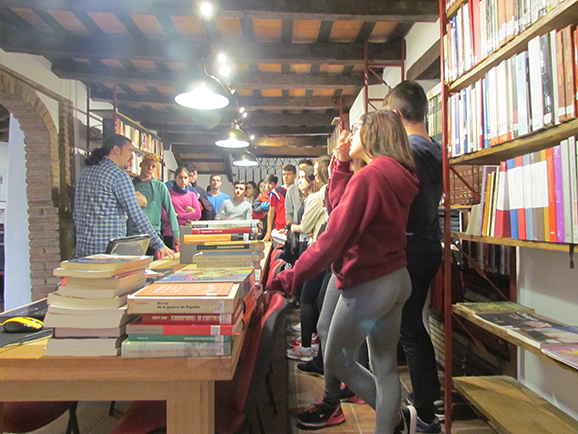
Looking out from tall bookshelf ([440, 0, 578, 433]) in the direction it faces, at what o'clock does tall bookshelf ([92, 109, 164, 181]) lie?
tall bookshelf ([92, 109, 164, 181]) is roughly at 2 o'clock from tall bookshelf ([440, 0, 578, 433]).

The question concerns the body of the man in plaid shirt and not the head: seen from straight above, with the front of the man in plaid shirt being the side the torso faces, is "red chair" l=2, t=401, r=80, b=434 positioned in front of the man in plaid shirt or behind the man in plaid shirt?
behind

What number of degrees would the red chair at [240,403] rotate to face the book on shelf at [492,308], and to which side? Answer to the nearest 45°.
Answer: approximately 180°

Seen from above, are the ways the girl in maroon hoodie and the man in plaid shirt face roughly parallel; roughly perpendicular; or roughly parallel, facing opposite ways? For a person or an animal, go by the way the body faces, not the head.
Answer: roughly perpendicular

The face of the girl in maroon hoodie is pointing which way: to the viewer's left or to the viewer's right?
to the viewer's left

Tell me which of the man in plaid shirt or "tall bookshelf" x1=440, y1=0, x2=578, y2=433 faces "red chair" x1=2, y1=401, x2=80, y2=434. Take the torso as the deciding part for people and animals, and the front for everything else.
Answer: the tall bookshelf

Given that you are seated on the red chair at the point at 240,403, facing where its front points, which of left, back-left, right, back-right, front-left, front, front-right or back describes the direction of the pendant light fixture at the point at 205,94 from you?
right

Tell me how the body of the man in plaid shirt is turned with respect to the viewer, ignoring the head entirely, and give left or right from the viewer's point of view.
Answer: facing away from the viewer and to the right of the viewer

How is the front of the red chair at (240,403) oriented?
to the viewer's left

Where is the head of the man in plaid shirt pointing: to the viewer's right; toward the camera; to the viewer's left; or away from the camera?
to the viewer's right

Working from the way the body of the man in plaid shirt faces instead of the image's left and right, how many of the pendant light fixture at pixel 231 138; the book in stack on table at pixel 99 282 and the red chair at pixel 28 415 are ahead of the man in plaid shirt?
1

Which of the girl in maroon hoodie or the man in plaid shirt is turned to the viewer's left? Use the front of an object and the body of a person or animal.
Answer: the girl in maroon hoodie

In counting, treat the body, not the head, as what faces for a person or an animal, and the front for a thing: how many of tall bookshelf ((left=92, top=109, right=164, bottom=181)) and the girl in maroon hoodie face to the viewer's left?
1

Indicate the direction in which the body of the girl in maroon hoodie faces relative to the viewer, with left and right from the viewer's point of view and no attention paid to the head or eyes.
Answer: facing to the left of the viewer

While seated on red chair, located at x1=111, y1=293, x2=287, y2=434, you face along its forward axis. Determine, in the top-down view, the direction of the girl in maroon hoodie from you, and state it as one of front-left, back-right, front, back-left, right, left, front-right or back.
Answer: back
